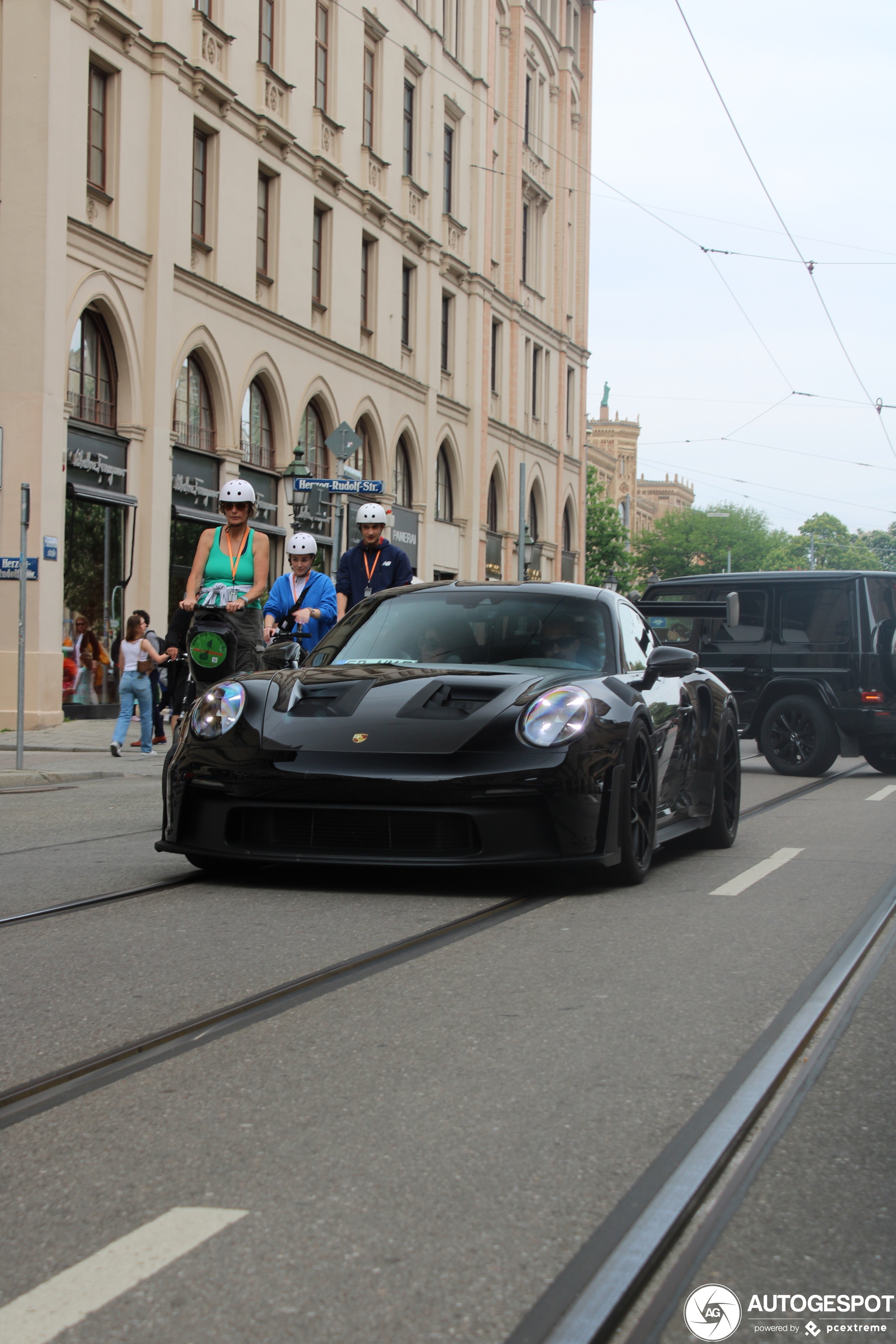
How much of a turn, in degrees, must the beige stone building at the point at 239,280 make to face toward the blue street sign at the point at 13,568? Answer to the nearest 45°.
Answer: approximately 45° to its right

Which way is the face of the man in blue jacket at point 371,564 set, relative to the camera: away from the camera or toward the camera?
toward the camera

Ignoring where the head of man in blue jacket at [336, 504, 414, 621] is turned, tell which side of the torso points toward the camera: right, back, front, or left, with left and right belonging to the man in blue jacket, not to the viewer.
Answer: front

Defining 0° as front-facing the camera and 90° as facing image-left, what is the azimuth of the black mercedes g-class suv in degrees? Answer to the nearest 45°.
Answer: approximately 135°

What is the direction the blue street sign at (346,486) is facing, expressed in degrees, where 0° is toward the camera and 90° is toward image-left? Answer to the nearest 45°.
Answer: approximately 0°

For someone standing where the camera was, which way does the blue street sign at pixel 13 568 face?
facing the viewer

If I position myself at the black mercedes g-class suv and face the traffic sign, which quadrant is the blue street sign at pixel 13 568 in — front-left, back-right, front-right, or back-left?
front-left

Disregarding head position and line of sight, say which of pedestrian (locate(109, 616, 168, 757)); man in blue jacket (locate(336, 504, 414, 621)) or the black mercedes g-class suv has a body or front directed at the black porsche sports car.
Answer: the man in blue jacket

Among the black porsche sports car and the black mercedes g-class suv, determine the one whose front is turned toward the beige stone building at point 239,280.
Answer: the black mercedes g-class suv

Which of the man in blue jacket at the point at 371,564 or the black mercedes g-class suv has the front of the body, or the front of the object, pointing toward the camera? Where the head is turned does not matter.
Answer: the man in blue jacket

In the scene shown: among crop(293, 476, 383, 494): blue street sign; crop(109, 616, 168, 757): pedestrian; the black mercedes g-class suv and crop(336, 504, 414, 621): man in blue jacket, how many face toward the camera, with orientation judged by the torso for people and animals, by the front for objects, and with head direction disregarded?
2

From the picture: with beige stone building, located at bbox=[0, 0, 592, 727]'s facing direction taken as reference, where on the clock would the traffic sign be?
The traffic sign is roughly at 1 o'clock from the beige stone building.

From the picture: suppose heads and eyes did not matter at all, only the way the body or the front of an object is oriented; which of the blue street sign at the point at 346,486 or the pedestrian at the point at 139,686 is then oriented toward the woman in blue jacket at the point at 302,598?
the blue street sign

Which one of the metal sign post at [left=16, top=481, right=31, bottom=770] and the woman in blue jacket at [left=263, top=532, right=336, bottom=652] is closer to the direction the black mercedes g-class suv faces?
the metal sign post
